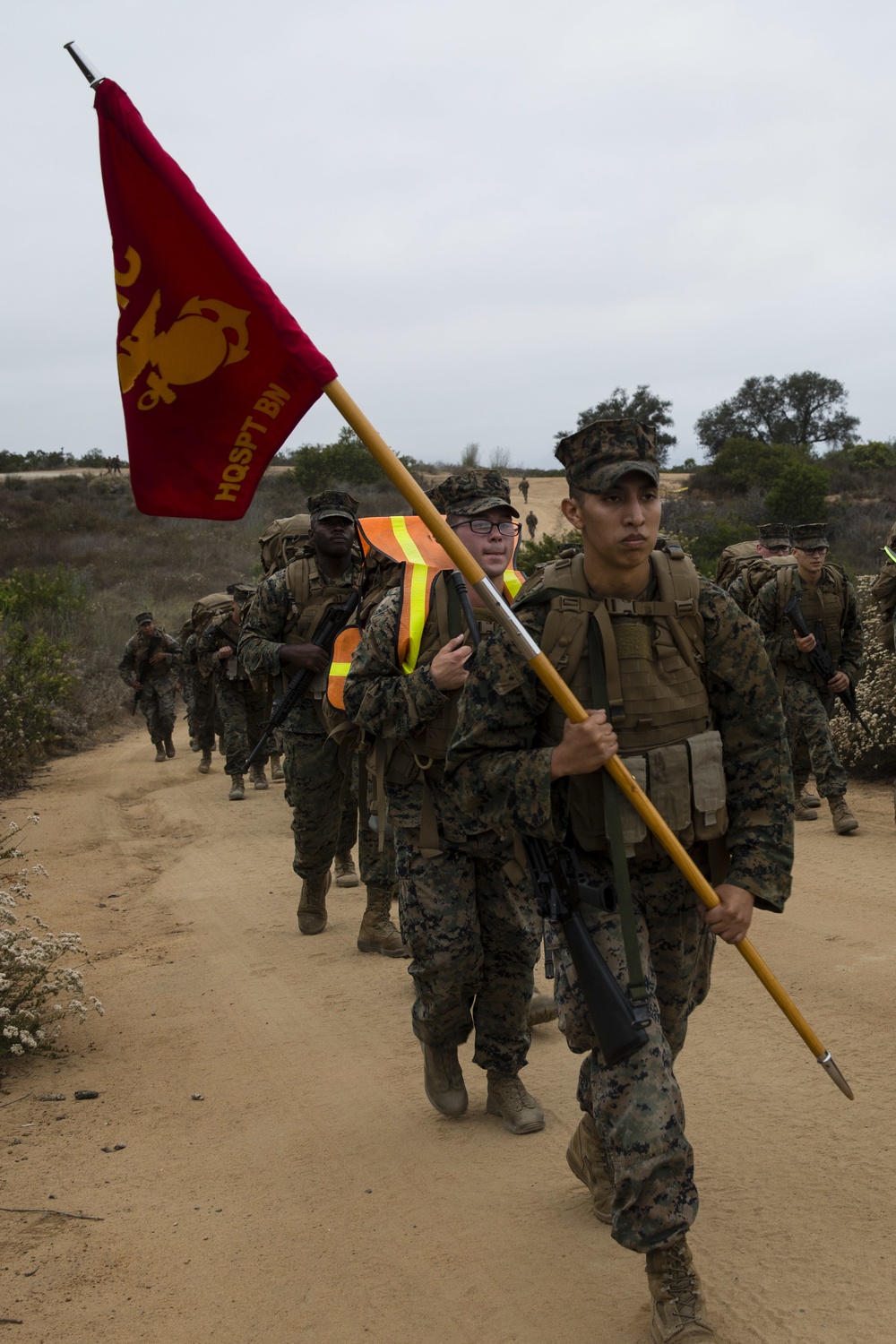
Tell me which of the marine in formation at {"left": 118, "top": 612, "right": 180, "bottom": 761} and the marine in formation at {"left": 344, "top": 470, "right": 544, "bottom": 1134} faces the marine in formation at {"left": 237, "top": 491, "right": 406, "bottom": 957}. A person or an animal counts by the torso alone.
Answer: the marine in formation at {"left": 118, "top": 612, "right": 180, "bottom": 761}

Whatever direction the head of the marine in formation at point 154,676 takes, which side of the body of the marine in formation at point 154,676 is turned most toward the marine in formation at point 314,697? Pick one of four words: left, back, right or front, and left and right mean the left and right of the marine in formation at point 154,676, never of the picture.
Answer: front

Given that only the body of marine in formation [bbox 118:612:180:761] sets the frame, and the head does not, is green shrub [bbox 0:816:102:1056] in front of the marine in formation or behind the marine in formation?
in front

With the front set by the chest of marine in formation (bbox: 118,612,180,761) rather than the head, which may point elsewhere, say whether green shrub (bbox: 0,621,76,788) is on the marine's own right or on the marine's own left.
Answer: on the marine's own right

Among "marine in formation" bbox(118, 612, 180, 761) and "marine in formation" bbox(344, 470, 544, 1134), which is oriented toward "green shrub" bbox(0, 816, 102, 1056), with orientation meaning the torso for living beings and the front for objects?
"marine in formation" bbox(118, 612, 180, 761)

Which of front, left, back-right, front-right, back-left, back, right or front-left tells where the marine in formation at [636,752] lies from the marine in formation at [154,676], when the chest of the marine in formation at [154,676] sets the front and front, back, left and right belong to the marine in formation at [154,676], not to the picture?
front

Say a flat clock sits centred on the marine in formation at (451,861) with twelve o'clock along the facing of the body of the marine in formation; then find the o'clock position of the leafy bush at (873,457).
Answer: The leafy bush is roughly at 8 o'clock from the marine in formation.

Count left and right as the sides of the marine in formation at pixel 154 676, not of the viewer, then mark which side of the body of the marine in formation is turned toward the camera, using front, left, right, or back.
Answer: front

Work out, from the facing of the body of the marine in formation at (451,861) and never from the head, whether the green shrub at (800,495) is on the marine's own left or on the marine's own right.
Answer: on the marine's own left

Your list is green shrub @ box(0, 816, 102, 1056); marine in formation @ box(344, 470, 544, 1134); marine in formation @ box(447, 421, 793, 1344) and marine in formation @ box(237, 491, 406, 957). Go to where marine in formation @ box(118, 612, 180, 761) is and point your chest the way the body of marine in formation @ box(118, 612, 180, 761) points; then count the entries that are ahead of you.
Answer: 4

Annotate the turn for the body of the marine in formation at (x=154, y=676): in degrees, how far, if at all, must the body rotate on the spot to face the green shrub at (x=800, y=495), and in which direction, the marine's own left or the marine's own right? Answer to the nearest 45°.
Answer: approximately 135° to the marine's own left

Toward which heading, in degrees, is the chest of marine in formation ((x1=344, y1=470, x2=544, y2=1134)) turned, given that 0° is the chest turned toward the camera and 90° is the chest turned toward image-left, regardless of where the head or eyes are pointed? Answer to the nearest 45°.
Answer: approximately 315°

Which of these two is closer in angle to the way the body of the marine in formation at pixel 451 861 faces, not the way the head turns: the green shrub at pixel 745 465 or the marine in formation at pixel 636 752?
the marine in formation

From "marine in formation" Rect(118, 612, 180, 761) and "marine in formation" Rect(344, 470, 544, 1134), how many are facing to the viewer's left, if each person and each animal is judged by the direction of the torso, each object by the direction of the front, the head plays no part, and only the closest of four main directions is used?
0

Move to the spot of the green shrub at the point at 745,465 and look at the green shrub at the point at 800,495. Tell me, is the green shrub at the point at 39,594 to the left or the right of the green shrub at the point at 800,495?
right
